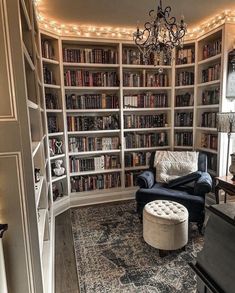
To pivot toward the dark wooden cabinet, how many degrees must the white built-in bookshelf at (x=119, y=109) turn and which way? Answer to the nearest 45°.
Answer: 0° — it already faces it

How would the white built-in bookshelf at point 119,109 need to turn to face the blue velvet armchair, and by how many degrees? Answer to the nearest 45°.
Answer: approximately 45° to its left

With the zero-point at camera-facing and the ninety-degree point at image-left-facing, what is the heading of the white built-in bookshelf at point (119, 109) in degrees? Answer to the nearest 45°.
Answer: approximately 0°

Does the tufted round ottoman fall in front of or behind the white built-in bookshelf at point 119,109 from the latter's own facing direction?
in front
